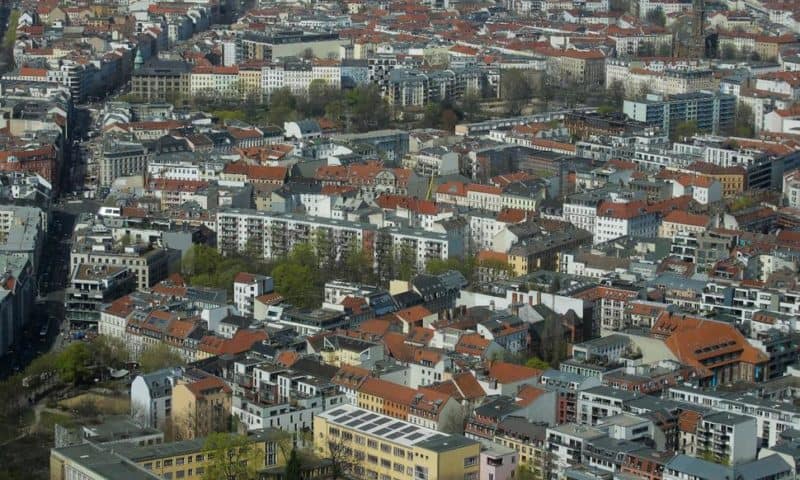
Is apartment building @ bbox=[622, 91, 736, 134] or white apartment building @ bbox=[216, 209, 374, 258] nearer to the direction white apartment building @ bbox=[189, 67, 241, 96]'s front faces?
the white apartment building

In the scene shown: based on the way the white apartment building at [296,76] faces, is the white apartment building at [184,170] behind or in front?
in front

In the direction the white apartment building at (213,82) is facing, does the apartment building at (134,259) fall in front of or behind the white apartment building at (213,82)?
in front

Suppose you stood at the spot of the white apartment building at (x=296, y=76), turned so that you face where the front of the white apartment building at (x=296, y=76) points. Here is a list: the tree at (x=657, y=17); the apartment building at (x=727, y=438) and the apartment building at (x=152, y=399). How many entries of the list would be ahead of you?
2

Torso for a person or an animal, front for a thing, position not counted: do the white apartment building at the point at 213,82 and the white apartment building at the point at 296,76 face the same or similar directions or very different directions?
same or similar directions

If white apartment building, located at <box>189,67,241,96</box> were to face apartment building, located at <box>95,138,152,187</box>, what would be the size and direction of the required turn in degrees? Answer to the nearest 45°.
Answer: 0° — it already faces it

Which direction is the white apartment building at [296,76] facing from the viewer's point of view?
toward the camera

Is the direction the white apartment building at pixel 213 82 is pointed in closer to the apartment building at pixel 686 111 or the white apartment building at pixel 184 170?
the white apartment building

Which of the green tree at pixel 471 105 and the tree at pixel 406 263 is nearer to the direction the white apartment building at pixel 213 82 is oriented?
the tree

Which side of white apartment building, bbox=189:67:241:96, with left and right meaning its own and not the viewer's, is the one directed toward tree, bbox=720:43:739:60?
left

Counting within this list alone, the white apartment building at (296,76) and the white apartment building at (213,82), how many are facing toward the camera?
2

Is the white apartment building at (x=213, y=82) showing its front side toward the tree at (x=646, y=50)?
no

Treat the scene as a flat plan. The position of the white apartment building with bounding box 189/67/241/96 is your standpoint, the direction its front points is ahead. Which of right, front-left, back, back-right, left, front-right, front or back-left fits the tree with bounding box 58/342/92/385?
front

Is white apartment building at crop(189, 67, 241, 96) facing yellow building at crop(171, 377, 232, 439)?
yes

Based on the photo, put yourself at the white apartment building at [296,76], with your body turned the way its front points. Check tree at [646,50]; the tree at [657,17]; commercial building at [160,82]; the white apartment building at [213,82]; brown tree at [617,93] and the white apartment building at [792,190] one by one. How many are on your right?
2

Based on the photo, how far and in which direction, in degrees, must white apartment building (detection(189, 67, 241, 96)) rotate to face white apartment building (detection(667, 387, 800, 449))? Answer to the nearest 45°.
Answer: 0° — it already faces it

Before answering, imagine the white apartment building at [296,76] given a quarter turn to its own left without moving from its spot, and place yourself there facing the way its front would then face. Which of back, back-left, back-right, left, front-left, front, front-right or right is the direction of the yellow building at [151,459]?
right

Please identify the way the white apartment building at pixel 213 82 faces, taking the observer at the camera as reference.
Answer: facing the viewer
